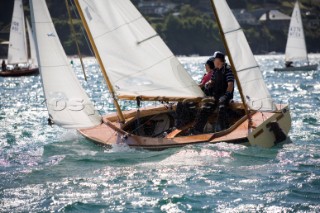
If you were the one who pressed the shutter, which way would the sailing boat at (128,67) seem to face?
facing away from the viewer and to the left of the viewer

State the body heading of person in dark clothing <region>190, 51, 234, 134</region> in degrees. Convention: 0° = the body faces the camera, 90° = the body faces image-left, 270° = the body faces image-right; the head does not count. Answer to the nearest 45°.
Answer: approximately 45°
